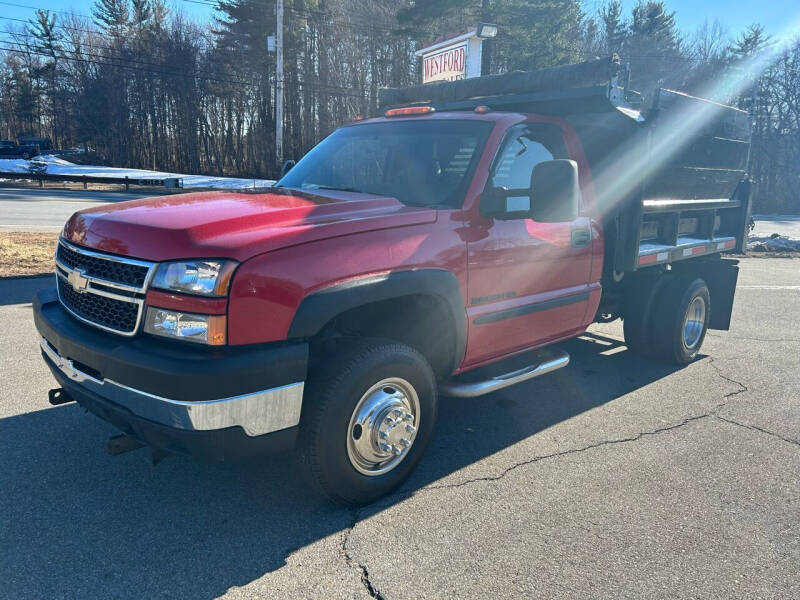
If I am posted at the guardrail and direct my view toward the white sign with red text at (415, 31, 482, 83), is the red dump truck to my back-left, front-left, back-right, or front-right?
front-right

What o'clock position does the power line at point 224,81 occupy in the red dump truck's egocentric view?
The power line is roughly at 4 o'clock from the red dump truck.

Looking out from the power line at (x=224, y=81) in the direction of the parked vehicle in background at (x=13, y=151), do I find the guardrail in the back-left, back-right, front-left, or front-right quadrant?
front-left

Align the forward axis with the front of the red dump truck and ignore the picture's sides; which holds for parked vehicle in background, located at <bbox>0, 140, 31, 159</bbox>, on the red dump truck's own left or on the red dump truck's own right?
on the red dump truck's own right

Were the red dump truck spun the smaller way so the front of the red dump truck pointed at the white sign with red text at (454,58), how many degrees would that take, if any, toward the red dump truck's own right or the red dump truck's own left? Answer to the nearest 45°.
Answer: approximately 135° to the red dump truck's own right

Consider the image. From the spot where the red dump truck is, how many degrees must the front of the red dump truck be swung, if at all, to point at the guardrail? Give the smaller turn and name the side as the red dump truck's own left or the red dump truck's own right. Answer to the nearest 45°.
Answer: approximately 90° to the red dump truck's own right

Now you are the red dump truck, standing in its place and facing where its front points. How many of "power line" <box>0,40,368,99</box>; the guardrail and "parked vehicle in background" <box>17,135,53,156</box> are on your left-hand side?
0

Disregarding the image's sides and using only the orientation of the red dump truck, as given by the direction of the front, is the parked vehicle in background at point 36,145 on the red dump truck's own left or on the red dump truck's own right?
on the red dump truck's own right

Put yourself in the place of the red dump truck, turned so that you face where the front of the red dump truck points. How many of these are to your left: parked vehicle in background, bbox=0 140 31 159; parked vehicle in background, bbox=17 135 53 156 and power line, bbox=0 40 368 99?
0
